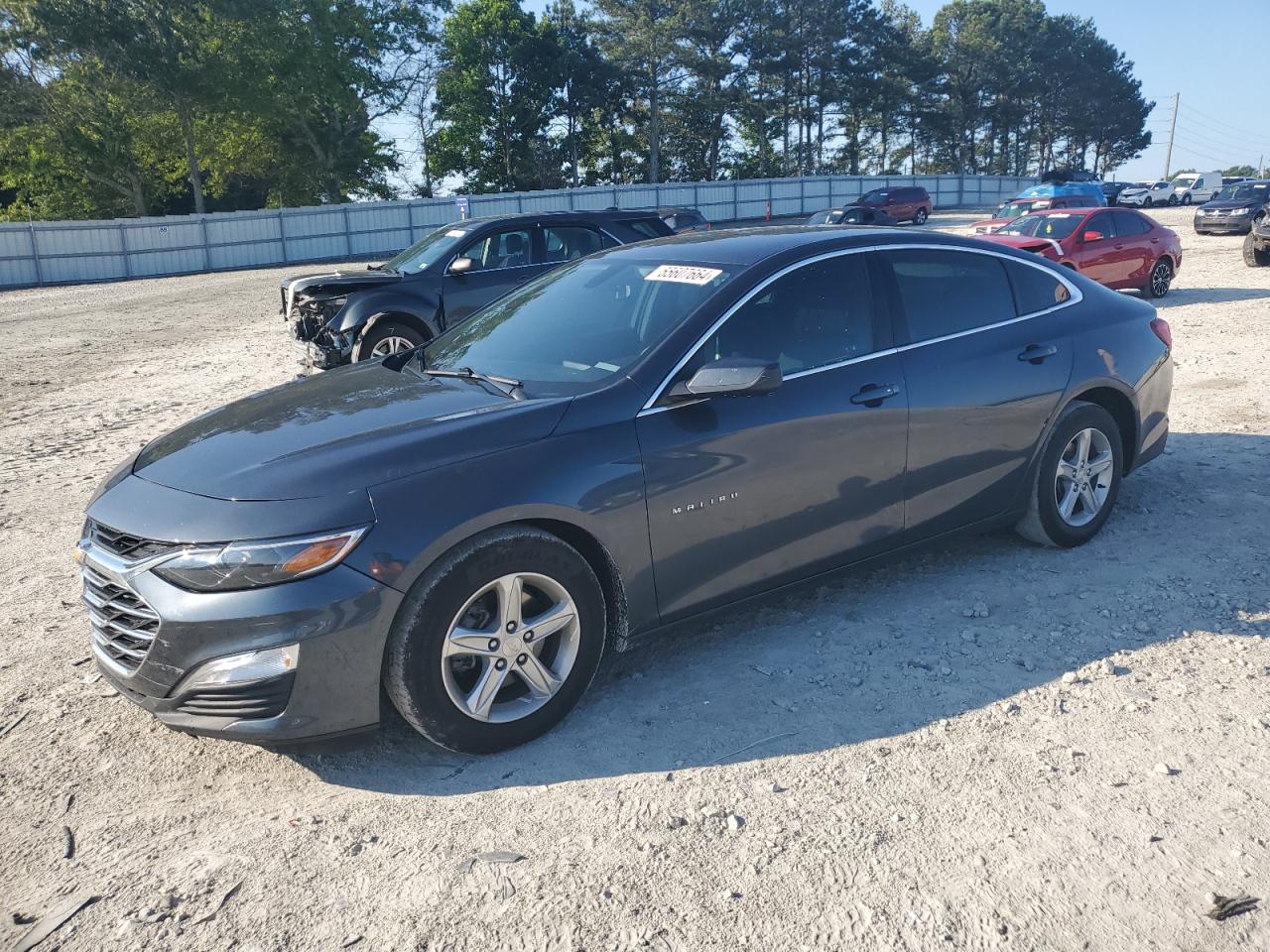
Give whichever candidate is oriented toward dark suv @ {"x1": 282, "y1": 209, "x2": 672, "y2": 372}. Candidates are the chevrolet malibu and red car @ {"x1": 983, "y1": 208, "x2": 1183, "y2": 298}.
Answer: the red car

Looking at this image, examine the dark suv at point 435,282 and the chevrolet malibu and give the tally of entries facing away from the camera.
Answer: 0

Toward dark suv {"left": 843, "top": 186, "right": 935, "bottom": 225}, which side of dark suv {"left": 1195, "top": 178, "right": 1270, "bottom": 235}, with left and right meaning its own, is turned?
right

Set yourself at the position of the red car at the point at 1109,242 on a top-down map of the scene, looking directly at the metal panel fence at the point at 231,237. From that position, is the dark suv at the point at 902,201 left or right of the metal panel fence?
right

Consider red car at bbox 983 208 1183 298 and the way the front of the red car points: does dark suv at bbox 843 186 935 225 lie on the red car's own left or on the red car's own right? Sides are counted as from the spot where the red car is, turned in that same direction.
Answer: on the red car's own right

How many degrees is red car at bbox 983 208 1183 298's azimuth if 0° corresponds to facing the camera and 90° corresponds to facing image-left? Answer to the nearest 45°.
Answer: approximately 45°

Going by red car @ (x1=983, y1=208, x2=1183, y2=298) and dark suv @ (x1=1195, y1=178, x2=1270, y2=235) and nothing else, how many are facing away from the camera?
0

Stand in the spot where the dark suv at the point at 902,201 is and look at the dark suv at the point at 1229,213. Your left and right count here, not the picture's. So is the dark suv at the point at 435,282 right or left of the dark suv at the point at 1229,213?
right

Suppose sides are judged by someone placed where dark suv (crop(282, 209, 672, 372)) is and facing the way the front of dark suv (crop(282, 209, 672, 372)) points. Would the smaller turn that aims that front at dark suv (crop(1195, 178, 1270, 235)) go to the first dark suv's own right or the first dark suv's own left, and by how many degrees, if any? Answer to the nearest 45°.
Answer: approximately 180°

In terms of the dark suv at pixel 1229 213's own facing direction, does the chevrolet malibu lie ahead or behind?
ahead

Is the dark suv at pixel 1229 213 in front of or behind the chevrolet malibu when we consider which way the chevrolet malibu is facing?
behind

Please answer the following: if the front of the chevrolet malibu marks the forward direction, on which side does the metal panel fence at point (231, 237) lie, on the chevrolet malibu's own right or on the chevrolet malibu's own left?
on the chevrolet malibu's own right

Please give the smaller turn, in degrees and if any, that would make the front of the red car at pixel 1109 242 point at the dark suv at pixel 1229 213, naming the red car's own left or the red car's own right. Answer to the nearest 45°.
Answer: approximately 135° to the red car's own right
